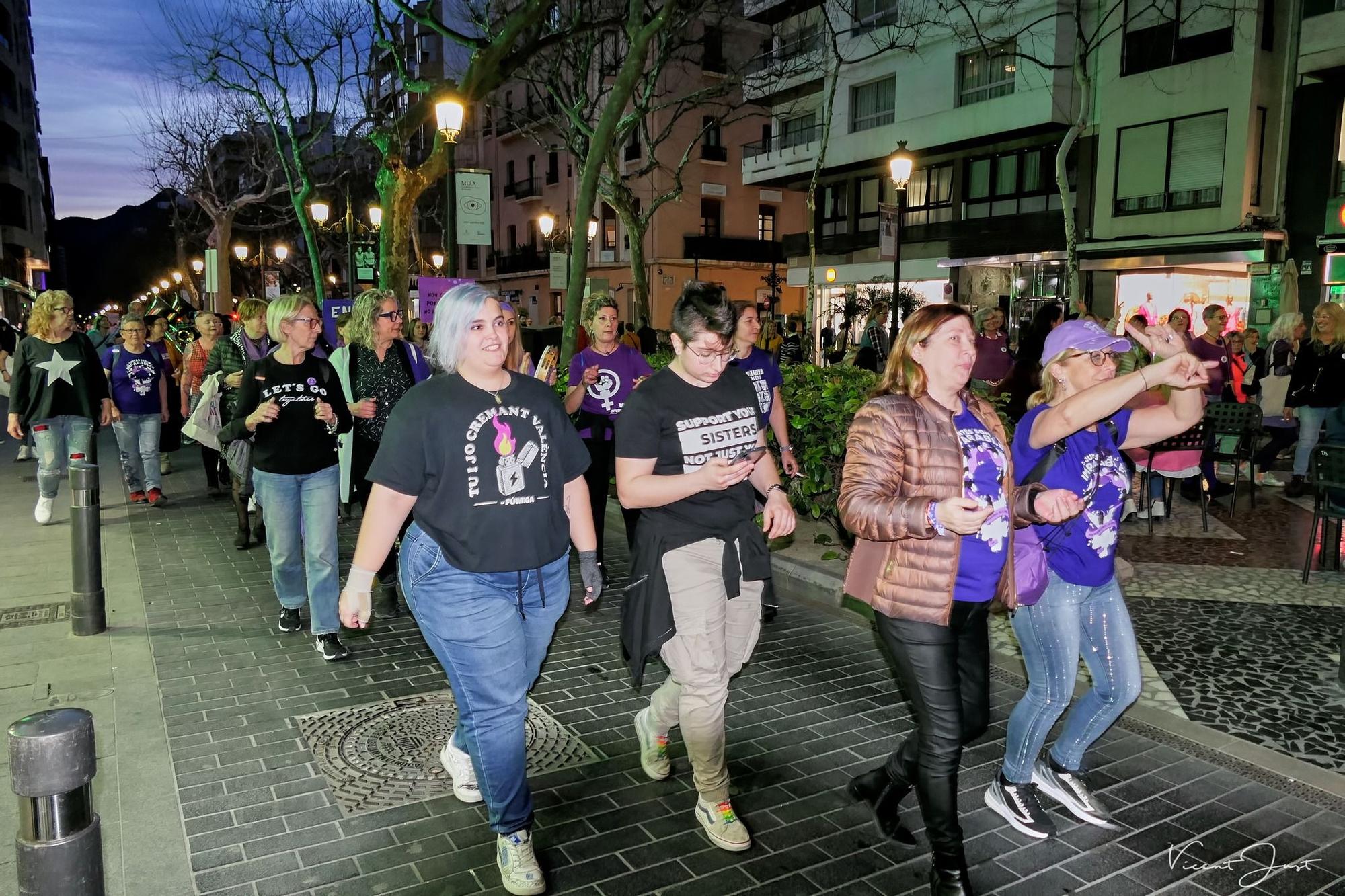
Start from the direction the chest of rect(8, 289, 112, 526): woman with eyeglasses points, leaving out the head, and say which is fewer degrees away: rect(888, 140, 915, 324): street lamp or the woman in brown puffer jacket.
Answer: the woman in brown puffer jacket

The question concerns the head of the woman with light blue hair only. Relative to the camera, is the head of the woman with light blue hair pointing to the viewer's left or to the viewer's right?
to the viewer's right

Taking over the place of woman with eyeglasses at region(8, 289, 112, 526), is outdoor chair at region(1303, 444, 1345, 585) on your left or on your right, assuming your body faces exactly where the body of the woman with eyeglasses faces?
on your left

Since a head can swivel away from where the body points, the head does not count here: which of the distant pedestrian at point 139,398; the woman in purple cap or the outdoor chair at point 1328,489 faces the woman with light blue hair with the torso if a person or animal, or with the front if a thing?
the distant pedestrian

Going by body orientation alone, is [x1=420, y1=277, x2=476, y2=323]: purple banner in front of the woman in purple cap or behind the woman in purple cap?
behind

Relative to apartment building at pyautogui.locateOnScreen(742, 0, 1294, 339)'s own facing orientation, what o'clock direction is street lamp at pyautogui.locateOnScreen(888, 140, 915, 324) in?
The street lamp is roughly at 11 o'clock from the apartment building.

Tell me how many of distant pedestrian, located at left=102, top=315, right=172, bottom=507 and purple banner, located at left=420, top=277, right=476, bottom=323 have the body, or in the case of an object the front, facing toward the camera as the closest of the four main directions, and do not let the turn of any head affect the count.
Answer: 2

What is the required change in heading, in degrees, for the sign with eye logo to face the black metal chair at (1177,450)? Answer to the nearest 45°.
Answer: approximately 45° to its left
